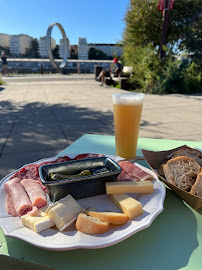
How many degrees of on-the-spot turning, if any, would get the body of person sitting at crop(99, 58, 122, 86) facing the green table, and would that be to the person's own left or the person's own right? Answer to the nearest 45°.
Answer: approximately 90° to the person's own left

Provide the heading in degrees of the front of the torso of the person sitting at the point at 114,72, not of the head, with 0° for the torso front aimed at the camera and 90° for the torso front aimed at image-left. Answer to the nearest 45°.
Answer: approximately 90°

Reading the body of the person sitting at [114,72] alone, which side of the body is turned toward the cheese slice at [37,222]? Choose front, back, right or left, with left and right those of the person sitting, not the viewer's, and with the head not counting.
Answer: left

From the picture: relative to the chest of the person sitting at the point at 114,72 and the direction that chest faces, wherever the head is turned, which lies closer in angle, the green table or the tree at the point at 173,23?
the green table

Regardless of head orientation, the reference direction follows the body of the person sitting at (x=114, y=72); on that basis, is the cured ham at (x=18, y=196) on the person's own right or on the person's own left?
on the person's own left

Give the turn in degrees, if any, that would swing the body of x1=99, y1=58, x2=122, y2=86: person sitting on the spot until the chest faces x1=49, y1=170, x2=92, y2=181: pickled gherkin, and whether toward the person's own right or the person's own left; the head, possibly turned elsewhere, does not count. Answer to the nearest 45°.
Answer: approximately 90° to the person's own left

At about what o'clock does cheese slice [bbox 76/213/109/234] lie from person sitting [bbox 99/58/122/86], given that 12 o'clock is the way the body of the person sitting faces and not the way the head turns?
The cheese slice is roughly at 9 o'clock from the person sitting.

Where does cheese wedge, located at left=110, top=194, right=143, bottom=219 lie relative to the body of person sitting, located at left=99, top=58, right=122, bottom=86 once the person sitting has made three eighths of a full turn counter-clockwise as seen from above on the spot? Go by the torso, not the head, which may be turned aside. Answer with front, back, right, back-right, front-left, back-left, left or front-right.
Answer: front-right

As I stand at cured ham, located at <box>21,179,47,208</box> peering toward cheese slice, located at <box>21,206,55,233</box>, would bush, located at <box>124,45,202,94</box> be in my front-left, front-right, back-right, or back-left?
back-left

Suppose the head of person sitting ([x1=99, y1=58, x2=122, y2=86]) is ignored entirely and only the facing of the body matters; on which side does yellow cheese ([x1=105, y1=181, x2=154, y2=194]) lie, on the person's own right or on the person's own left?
on the person's own left

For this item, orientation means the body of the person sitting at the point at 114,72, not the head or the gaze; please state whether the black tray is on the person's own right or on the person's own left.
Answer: on the person's own left
